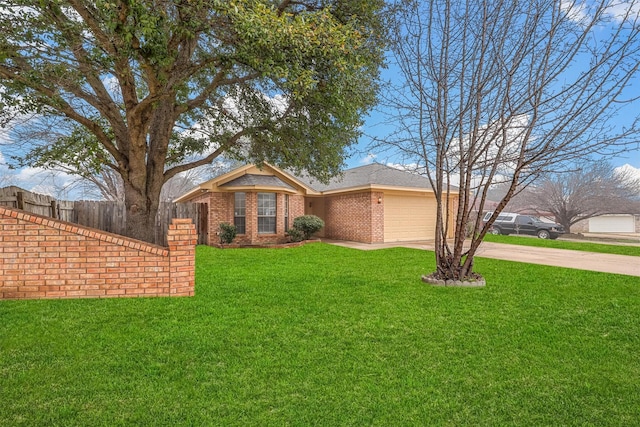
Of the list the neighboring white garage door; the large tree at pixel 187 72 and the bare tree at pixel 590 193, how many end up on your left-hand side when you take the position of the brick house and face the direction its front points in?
2

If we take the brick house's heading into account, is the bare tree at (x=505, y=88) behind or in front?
in front

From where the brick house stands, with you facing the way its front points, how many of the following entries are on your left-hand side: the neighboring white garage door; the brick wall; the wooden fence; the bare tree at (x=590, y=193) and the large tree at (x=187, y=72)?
2

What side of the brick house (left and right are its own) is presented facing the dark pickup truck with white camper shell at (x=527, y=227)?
left

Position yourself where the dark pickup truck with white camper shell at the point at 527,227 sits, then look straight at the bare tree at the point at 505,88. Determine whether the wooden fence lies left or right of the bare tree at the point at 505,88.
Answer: right

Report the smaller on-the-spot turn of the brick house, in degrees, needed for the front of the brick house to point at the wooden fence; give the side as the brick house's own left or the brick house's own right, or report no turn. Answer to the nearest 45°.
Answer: approximately 90° to the brick house's own right

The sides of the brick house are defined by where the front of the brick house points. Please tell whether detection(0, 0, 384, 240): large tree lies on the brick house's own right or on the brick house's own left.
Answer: on the brick house's own right

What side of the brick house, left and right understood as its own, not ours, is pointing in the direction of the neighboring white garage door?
left

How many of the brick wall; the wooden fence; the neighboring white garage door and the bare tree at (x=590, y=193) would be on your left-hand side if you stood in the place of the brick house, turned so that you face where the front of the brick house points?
2

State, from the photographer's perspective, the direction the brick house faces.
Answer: facing the viewer and to the right of the viewer
